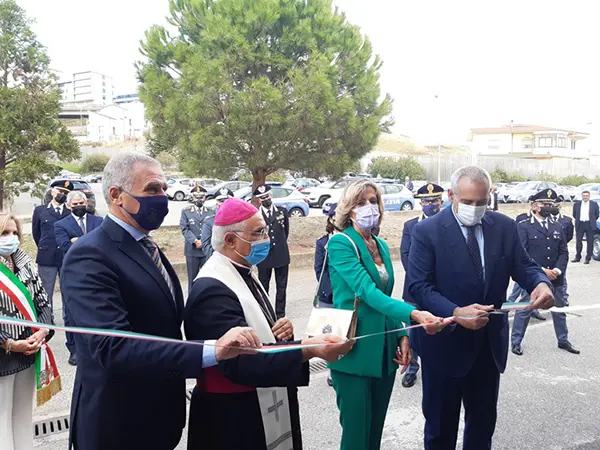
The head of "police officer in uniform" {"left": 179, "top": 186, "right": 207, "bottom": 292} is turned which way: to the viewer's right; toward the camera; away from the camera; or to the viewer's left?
toward the camera

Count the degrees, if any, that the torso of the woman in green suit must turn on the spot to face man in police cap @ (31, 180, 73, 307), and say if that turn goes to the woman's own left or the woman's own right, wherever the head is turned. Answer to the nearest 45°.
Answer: approximately 180°

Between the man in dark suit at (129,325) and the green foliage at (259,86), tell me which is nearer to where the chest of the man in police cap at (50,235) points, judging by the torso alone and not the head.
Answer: the man in dark suit

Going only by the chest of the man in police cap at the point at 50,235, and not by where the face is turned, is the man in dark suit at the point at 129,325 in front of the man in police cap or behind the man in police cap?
in front

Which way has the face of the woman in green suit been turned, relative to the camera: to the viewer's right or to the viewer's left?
to the viewer's right

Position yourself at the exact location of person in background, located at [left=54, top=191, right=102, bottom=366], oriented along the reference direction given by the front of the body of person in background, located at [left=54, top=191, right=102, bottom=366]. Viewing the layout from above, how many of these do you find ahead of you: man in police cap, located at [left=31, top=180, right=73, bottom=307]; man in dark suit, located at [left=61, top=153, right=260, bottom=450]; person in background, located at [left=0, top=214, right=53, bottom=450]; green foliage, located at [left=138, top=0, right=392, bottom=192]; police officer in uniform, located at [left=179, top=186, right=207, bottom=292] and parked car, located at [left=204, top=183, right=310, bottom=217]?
2

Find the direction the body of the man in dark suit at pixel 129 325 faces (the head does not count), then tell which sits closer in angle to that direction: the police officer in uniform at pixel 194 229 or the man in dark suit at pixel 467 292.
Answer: the man in dark suit

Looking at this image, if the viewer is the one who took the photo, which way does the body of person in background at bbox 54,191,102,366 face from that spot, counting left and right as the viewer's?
facing the viewer

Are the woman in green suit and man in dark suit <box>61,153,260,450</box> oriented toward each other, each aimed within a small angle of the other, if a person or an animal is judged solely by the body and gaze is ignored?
no

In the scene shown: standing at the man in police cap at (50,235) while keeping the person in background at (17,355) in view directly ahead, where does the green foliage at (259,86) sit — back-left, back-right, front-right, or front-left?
back-left

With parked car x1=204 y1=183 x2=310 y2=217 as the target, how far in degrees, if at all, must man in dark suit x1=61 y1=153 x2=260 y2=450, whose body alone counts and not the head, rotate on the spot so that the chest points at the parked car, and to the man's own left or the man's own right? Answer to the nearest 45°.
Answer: approximately 135° to the man's own left

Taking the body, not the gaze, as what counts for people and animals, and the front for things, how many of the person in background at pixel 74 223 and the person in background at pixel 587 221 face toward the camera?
2

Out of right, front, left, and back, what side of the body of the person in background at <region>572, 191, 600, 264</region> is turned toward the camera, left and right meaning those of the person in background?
front

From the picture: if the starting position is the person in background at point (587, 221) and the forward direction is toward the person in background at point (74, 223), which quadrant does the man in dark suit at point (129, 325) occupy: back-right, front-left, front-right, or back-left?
front-left

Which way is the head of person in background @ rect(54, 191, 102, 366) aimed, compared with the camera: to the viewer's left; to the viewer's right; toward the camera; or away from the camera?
toward the camera
